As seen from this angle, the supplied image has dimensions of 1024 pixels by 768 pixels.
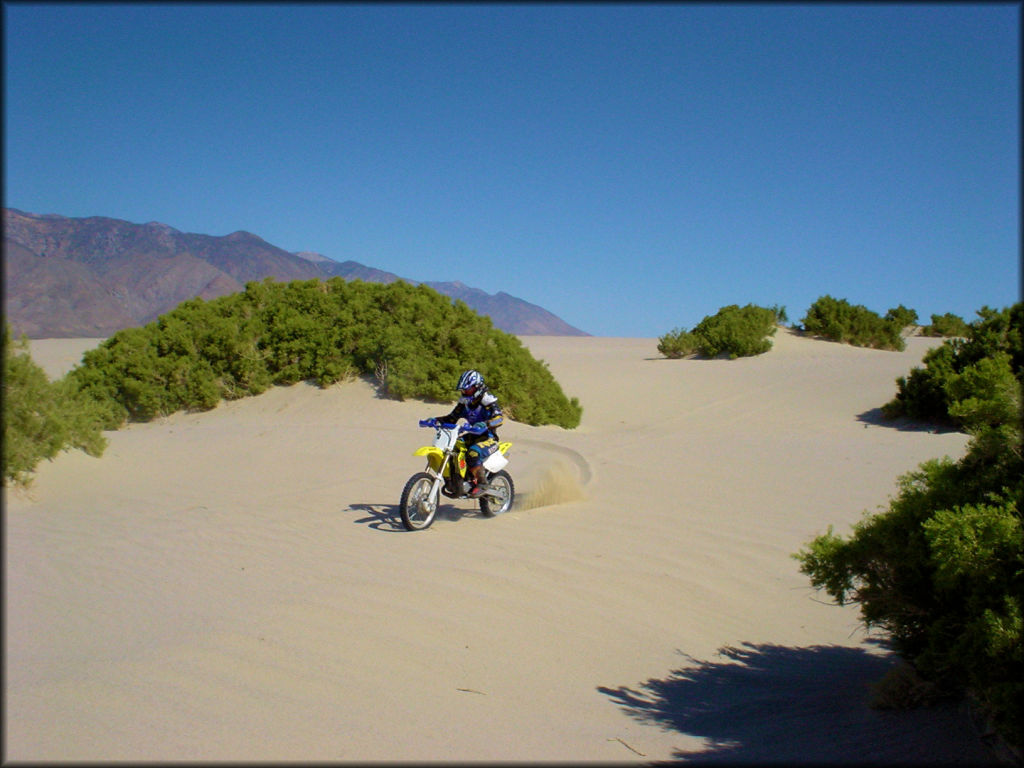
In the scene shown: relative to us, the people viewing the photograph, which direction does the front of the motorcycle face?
facing the viewer and to the left of the viewer

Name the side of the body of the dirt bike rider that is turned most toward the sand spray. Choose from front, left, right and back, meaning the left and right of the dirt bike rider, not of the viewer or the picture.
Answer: back

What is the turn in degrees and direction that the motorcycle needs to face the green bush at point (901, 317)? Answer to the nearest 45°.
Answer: approximately 180°

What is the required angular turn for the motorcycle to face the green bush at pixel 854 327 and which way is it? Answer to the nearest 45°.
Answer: approximately 180°

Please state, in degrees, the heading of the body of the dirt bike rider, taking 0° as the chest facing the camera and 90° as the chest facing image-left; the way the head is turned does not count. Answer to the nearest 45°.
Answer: approximately 45°

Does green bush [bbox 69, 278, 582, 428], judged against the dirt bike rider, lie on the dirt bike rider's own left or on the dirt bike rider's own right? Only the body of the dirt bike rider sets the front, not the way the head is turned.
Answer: on the dirt bike rider's own right

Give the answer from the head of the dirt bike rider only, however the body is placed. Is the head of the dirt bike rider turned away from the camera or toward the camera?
toward the camera

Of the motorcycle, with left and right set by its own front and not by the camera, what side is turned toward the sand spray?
back
